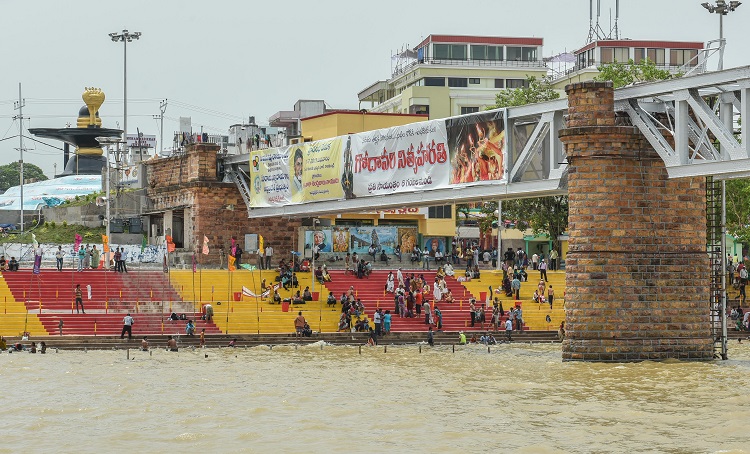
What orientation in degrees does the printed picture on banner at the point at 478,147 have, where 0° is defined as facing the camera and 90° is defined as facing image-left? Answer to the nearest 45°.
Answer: approximately 45°

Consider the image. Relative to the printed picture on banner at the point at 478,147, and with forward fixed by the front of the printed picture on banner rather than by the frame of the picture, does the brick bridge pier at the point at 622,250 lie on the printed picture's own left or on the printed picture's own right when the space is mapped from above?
on the printed picture's own left
